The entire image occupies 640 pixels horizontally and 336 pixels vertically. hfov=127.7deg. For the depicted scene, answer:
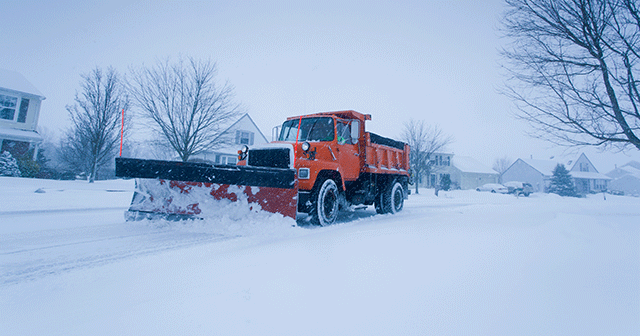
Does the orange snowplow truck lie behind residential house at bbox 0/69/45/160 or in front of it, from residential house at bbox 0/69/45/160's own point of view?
in front

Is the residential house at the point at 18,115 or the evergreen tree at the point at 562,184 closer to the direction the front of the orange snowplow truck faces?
the residential house

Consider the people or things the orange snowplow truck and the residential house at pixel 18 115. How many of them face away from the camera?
0

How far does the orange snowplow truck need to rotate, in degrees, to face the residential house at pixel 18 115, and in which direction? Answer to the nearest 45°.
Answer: approximately 90° to its right

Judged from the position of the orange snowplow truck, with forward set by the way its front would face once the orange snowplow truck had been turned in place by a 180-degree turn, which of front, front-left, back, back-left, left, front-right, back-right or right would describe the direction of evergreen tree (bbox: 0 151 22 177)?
left

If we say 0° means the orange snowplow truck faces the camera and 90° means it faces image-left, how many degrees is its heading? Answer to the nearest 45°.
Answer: approximately 45°

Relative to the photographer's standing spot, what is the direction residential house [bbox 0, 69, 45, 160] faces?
facing the viewer and to the right of the viewer
